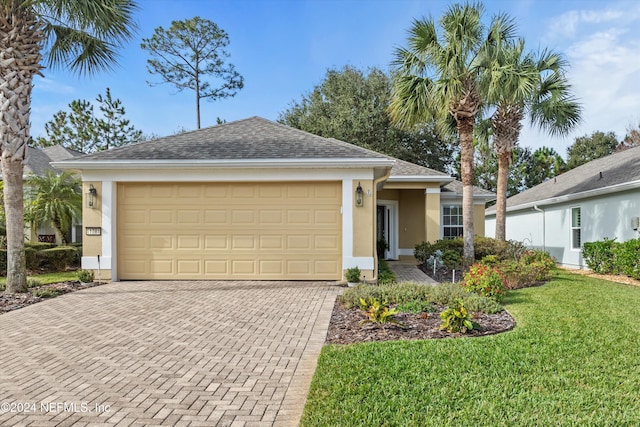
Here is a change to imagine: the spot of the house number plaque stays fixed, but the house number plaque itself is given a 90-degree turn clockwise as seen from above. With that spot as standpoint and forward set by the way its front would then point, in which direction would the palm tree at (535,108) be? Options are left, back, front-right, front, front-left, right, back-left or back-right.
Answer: back

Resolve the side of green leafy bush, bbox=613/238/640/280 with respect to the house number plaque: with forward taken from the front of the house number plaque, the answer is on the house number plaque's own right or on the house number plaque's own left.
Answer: on the house number plaque's own left

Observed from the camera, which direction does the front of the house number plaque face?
facing the viewer

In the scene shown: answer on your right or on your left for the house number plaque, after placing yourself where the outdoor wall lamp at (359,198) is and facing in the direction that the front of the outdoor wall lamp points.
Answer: on your right

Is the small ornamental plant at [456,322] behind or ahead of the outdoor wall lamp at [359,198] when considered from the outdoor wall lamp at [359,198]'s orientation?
ahead

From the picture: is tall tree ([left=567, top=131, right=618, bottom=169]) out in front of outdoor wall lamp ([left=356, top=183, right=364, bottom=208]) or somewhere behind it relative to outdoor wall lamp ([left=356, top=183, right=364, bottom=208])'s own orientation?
behind

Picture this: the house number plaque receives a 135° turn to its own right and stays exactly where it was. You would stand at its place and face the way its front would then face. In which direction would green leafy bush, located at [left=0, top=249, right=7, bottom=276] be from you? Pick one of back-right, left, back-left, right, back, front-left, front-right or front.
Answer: front

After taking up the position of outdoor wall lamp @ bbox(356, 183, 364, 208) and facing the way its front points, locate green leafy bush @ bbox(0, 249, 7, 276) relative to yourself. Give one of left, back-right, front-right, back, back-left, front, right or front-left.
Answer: right

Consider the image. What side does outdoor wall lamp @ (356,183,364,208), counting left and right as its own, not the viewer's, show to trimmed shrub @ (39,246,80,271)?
right

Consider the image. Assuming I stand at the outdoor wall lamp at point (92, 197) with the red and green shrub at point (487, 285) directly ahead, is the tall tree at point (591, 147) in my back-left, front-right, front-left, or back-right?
front-left

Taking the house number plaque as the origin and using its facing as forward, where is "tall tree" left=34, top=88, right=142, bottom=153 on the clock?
The tall tree is roughly at 6 o'clock from the house number plaque.

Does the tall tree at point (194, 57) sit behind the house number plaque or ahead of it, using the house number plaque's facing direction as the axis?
behind

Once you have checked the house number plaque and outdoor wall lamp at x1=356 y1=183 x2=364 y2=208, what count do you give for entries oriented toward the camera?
2
